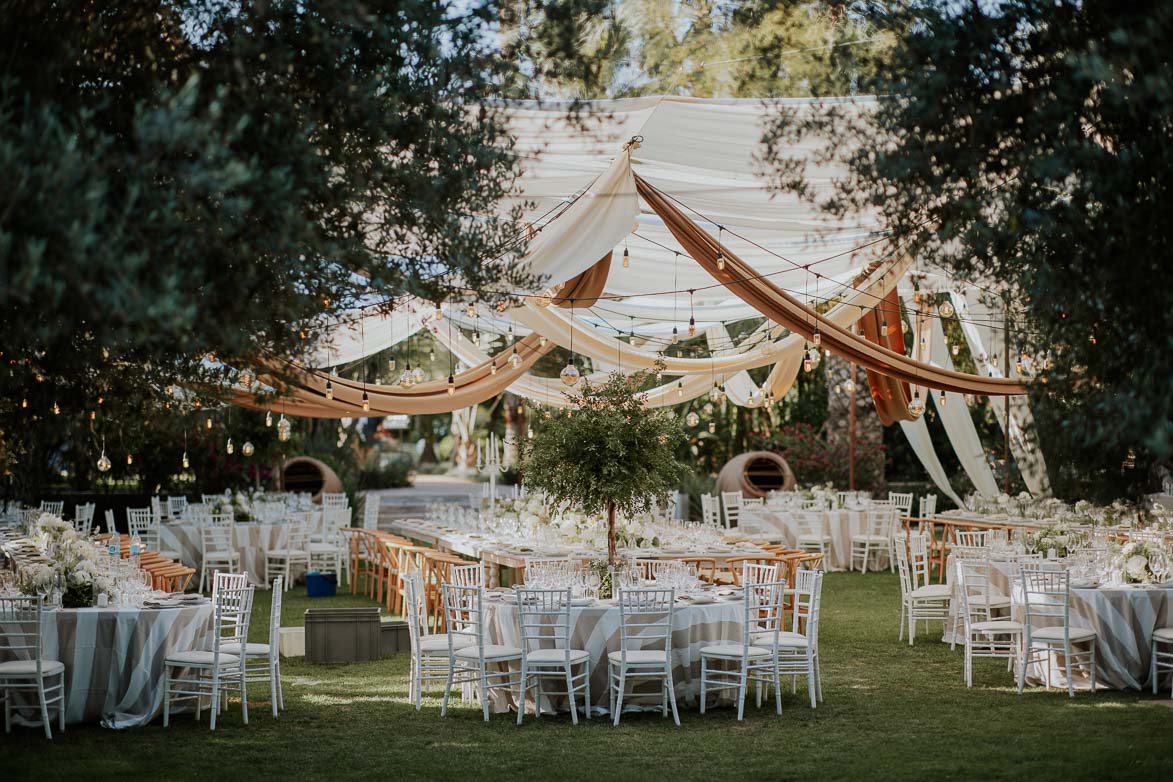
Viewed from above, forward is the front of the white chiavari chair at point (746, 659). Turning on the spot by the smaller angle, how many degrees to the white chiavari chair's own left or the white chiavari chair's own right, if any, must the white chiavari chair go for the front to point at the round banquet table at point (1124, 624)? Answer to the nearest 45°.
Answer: approximately 135° to the white chiavari chair's own right

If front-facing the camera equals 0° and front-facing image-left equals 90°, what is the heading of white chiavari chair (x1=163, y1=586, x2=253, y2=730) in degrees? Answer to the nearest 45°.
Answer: approximately 135°

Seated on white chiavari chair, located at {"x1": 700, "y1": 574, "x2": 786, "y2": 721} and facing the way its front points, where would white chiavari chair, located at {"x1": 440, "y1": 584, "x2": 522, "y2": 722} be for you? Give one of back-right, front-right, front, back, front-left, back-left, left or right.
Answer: front-left

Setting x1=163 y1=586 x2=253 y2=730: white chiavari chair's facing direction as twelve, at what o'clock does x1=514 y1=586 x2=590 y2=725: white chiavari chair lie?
x1=514 y1=586 x2=590 y2=725: white chiavari chair is roughly at 5 o'clock from x1=163 y1=586 x2=253 y2=730: white chiavari chair.

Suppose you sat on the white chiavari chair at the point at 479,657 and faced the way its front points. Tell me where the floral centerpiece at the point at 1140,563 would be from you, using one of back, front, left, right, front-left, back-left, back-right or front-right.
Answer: front-right

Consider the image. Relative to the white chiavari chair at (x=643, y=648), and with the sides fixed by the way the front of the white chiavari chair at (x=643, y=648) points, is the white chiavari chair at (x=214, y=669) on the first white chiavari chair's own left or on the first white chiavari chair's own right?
on the first white chiavari chair's own left

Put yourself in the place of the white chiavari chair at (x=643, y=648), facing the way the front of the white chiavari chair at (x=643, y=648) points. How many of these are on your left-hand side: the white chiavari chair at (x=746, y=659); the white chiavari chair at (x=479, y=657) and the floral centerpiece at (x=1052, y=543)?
1

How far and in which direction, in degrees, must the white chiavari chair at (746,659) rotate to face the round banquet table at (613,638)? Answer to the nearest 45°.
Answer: approximately 45° to its left

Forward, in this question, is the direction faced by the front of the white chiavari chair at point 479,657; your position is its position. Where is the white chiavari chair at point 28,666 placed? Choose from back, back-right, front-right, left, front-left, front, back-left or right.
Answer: back-left

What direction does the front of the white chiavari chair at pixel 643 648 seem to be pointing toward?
away from the camera

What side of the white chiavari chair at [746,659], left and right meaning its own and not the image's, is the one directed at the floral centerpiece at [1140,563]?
right

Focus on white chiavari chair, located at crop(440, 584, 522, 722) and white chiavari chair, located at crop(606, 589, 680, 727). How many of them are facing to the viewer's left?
0

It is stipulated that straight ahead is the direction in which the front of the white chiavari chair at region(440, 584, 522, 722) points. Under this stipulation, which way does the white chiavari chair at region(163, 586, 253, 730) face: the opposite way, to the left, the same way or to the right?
to the left

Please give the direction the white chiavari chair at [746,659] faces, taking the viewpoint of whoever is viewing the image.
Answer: facing away from the viewer and to the left of the viewer

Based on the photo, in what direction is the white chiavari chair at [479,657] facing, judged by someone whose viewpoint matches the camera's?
facing away from the viewer and to the right of the viewer

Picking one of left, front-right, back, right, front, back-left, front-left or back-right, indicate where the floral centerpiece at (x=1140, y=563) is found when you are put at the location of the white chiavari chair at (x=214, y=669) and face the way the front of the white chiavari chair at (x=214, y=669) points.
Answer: back-right

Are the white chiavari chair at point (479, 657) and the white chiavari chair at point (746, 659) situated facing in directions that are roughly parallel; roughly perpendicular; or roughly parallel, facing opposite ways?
roughly perpendicular
